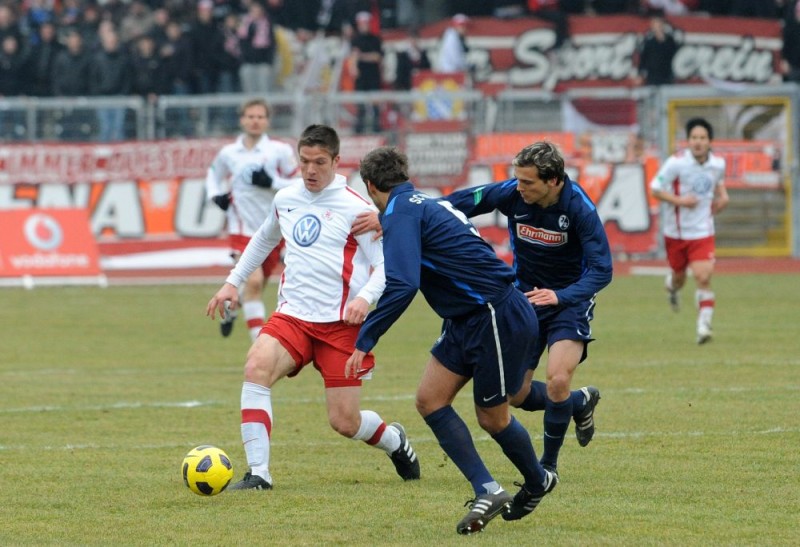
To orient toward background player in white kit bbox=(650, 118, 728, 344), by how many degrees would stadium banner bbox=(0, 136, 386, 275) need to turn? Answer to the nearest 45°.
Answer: approximately 45° to its left

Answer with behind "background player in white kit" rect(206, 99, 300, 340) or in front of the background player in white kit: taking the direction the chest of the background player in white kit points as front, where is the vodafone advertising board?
behind

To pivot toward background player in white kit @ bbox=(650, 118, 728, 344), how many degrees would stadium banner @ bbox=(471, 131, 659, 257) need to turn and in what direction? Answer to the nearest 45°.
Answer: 0° — it already faces them

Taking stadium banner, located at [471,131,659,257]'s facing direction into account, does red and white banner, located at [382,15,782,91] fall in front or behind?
behind

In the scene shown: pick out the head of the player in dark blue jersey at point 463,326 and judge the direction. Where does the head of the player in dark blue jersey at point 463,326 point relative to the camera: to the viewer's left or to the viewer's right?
to the viewer's left

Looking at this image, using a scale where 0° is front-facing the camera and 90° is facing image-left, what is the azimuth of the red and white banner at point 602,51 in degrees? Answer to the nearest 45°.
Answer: approximately 0°

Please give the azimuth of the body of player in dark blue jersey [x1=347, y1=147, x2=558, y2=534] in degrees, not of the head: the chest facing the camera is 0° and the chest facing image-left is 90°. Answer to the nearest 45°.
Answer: approximately 135°

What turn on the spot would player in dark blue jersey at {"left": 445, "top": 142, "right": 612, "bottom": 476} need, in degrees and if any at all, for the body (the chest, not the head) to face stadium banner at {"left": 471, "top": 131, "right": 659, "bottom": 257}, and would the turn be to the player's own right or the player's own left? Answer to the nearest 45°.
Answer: approximately 135° to the player's own right

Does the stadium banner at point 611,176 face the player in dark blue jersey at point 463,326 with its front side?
yes

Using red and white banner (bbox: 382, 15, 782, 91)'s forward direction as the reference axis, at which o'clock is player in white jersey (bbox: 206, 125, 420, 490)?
The player in white jersey is roughly at 12 o'clock from the red and white banner.

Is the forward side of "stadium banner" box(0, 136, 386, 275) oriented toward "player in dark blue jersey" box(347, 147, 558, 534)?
yes

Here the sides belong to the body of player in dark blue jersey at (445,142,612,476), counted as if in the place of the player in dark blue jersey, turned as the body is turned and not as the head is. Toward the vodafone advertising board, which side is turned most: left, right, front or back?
right
